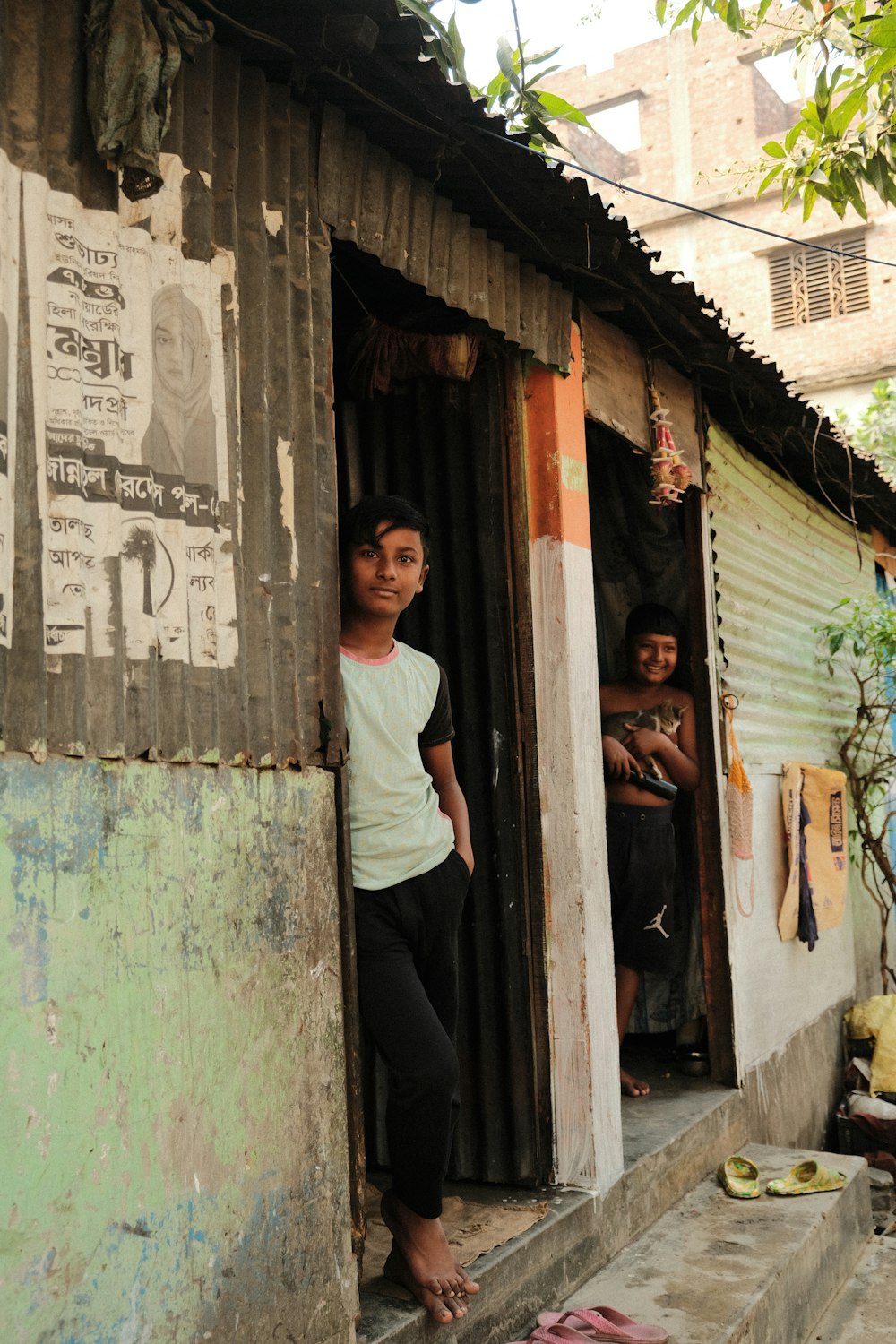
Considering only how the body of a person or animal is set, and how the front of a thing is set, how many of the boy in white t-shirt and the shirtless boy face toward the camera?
2

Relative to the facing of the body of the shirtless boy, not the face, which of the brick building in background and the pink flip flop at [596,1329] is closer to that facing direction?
the pink flip flop

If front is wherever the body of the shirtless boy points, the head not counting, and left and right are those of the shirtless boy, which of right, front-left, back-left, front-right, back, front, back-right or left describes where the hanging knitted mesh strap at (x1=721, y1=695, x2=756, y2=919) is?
back-left

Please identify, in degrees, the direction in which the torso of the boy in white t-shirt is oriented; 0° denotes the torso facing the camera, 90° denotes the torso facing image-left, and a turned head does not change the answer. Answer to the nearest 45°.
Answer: approximately 0°

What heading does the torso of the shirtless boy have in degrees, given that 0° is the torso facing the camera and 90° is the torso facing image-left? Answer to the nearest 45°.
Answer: approximately 0°

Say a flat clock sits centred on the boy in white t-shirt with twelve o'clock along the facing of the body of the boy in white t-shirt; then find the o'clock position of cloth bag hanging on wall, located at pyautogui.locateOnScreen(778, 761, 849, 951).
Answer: The cloth bag hanging on wall is roughly at 7 o'clock from the boy in white t-shirt.

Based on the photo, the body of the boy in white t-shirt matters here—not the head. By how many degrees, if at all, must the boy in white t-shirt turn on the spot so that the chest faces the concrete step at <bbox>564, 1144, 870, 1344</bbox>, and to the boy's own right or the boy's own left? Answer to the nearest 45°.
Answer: approximately 135° to the boy's own left

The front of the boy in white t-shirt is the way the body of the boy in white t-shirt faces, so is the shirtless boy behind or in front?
behind
